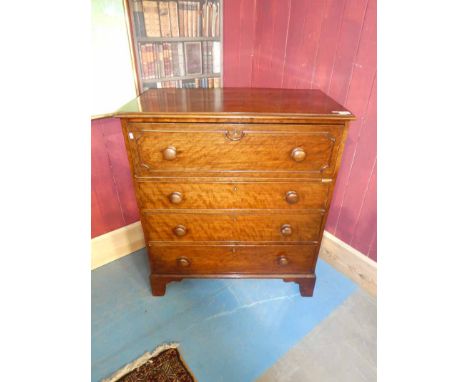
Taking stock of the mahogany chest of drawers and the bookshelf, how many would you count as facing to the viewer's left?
0

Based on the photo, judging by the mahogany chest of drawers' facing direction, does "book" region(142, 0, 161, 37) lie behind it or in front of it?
behind

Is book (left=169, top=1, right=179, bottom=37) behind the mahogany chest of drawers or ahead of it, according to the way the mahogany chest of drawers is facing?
behind

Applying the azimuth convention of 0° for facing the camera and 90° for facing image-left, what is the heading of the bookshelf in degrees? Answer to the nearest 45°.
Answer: approximately 315°

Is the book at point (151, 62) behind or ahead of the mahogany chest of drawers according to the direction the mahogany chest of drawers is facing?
behind

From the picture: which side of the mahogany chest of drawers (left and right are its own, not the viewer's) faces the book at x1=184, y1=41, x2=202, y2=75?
back

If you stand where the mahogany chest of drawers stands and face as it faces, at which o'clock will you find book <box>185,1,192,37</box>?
The book is roughly at 5 o'clock from the mahogany chest of drawers.

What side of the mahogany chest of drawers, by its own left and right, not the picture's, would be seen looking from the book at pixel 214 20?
back

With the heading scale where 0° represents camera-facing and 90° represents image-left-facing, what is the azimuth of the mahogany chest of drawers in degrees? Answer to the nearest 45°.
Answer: approximately 0°

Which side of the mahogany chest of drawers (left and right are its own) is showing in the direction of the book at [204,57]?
back

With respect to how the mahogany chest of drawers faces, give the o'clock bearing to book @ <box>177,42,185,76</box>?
The book is roughly at 5 o'clock from the mahogany chest of drawers.
